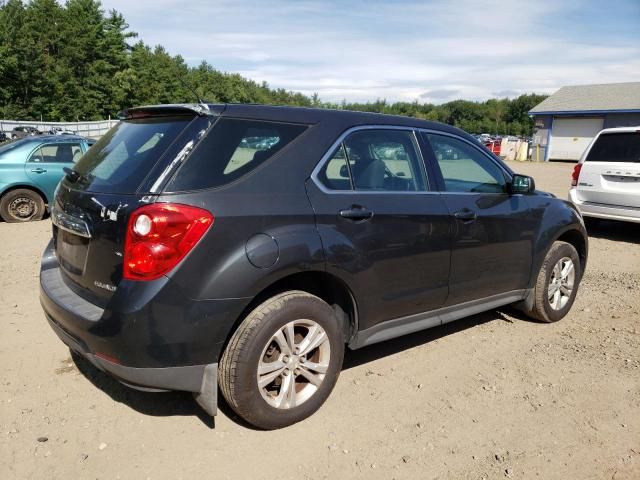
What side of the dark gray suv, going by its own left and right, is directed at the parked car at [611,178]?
front

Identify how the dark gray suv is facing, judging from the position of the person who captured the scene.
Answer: facing away from the viewer and to the right of the viewer

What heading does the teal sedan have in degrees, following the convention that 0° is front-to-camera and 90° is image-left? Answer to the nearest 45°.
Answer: approximately 270°

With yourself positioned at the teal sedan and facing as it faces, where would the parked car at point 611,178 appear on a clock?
The parked car is roughly at 1 o'clock from the teal sedan.

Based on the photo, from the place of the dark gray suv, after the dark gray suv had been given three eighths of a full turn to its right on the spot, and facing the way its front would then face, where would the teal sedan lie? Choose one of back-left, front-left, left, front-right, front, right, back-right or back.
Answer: back-right
